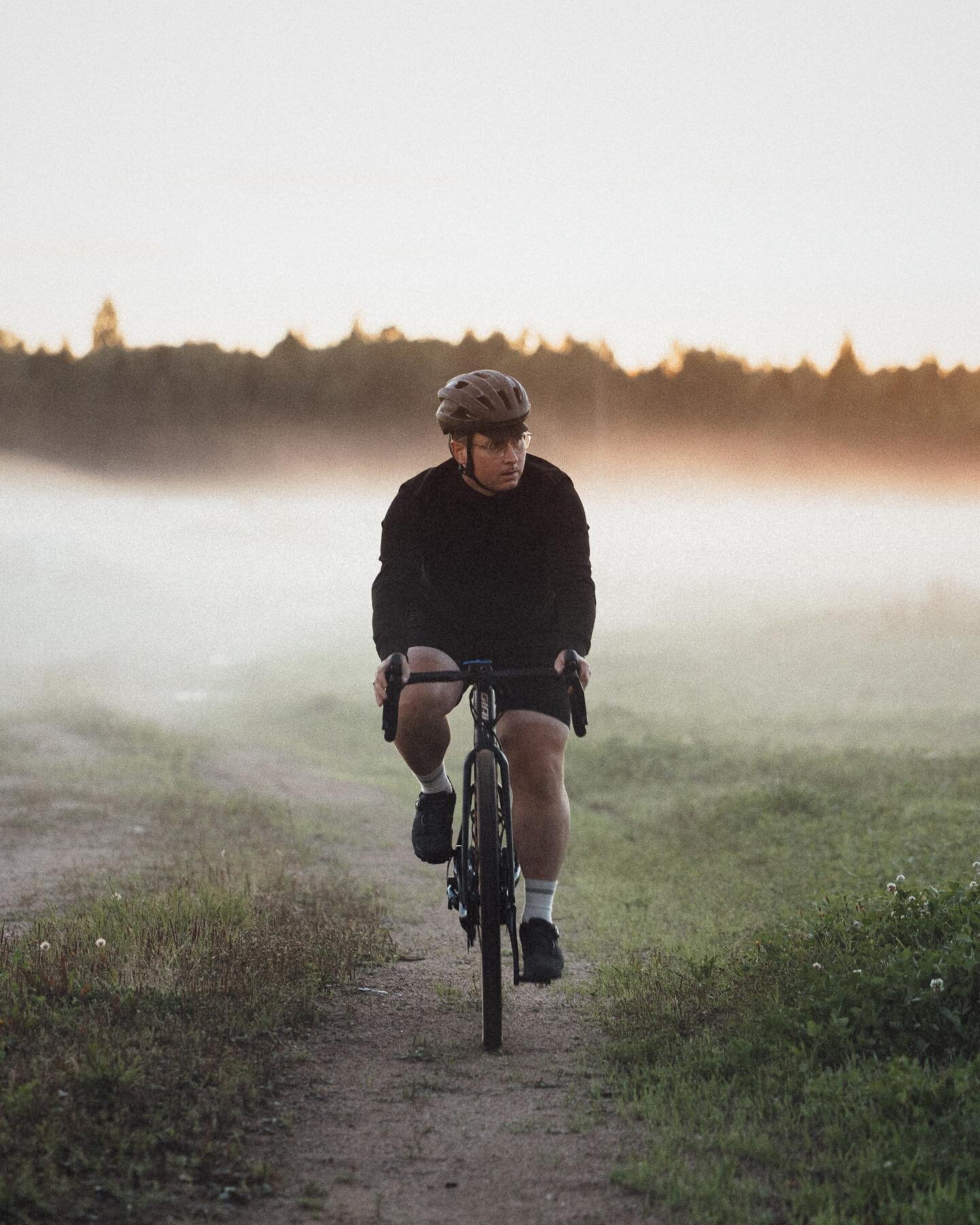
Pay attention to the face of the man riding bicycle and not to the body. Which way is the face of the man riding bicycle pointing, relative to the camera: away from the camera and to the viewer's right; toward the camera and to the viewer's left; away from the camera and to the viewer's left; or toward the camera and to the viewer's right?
toward the camera and to the viewer's right

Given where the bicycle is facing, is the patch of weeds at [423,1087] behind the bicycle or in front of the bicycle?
in front

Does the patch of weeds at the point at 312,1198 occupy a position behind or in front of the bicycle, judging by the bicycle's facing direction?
in front

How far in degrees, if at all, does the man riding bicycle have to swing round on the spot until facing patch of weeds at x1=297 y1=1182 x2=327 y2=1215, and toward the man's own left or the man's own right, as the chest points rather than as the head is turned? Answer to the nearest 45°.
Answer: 0° — they already face it

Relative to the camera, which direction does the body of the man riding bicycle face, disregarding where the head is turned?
toward the camera
